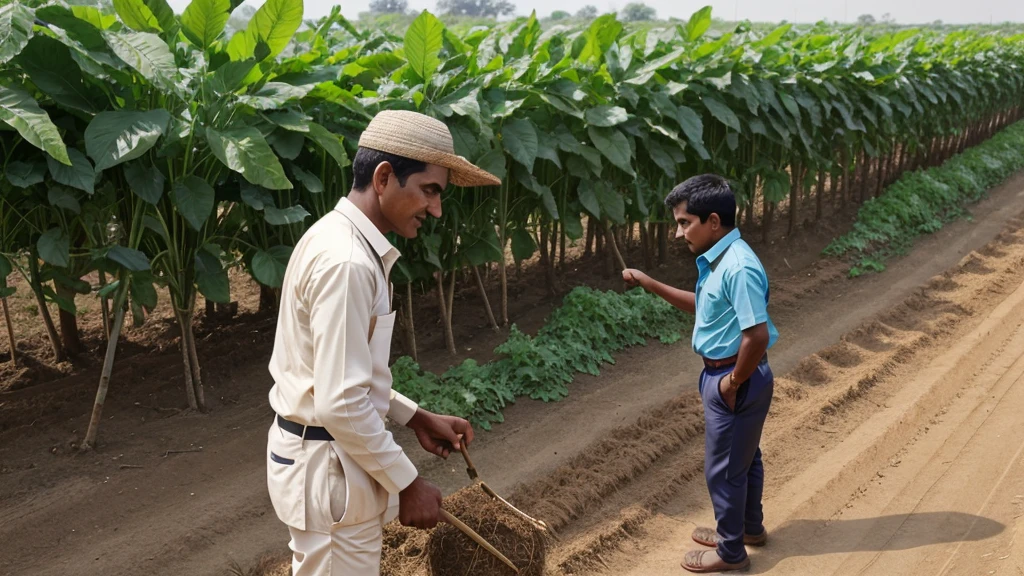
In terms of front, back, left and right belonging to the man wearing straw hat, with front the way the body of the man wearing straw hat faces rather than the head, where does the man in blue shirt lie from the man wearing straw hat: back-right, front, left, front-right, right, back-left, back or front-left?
front-left

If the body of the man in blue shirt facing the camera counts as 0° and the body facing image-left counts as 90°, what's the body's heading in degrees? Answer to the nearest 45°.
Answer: approximately 90°

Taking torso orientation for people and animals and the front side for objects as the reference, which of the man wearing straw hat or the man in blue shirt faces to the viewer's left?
the man in blue shirt

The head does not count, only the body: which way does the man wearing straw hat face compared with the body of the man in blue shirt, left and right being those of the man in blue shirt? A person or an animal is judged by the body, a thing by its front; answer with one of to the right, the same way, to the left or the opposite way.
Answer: the opposite way

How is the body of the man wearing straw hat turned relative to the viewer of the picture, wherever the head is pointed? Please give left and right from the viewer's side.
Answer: facing to the right of the viewer

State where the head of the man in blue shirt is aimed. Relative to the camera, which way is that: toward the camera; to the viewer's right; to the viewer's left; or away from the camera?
to the viewer's left

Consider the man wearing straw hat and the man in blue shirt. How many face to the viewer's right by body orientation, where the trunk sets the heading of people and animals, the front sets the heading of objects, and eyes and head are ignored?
1
